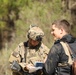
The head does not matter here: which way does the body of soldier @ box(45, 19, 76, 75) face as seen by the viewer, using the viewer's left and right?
facing away from the viewer and to the left of the viewer

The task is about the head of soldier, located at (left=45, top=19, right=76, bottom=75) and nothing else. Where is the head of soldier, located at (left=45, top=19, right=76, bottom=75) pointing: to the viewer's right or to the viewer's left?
to the viewer's left

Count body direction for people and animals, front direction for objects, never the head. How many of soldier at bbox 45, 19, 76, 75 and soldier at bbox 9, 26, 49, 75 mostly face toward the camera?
1

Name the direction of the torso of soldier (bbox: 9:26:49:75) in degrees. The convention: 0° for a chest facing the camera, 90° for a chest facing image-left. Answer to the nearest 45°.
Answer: approximately 0°
